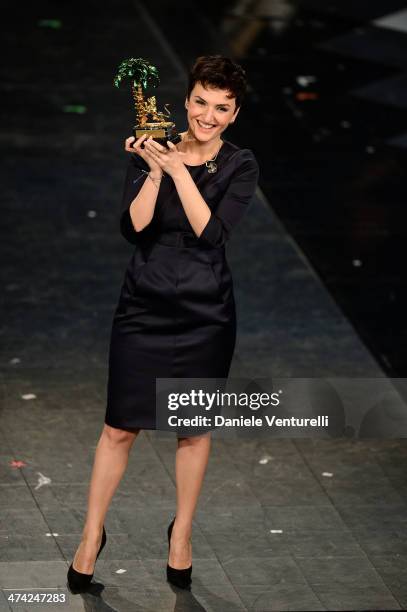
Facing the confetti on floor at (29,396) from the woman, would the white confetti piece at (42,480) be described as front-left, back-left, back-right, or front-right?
front-left

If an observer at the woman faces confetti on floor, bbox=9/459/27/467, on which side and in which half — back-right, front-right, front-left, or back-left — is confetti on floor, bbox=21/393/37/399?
front-right

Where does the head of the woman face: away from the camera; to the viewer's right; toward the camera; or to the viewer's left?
toward the camera

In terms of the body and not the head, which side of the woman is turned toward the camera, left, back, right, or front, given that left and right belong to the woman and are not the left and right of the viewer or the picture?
front

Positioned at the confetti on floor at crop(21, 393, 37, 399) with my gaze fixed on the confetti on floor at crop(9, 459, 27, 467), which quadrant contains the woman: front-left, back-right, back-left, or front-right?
front-left

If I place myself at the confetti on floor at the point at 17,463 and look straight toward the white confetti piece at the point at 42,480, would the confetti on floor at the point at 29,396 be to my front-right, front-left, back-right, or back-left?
back-left
